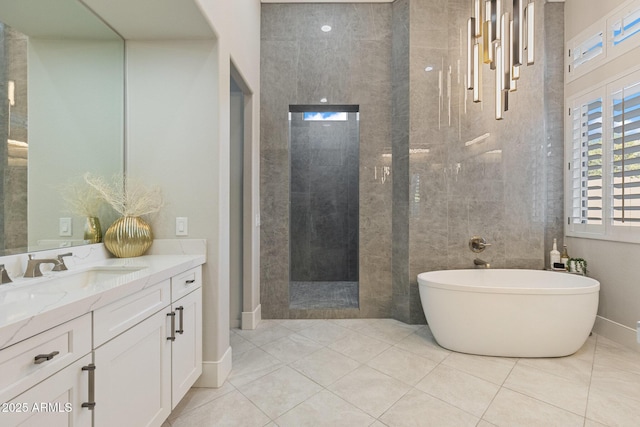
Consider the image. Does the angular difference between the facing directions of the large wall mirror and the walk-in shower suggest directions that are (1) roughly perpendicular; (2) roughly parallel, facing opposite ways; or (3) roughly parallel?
roughly perpendicular

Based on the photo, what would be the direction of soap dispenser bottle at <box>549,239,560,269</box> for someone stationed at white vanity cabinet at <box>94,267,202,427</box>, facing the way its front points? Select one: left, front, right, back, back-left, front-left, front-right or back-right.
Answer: front-left

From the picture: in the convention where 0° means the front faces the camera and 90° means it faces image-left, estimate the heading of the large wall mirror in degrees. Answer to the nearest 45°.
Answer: approximately 315°

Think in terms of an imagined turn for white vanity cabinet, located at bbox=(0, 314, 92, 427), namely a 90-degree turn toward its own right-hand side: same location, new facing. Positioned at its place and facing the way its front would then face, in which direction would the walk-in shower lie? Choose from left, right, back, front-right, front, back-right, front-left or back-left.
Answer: back

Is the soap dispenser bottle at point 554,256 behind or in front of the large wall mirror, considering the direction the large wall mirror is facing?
in front

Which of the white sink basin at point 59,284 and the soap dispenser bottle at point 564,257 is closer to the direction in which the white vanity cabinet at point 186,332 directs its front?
the soap dispenser bottle

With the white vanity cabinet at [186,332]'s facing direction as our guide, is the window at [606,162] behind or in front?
in front

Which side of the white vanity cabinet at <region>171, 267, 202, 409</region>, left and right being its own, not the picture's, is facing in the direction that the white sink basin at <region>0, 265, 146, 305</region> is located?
right
